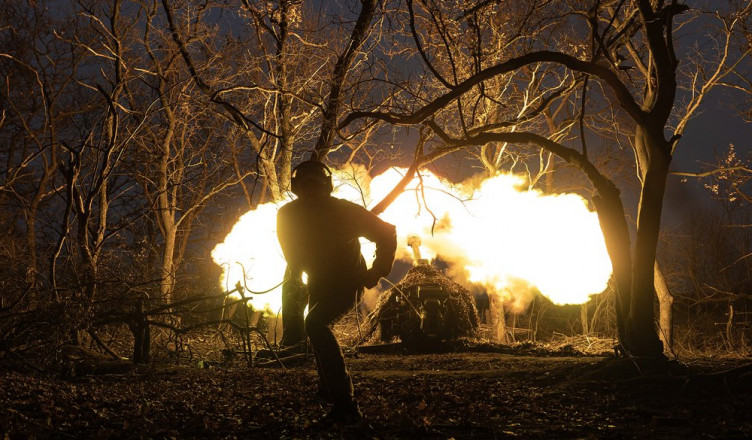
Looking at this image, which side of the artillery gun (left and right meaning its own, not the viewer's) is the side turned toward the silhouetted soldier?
back

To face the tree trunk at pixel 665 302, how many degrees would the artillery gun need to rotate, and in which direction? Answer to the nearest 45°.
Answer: approximately 90° to its right

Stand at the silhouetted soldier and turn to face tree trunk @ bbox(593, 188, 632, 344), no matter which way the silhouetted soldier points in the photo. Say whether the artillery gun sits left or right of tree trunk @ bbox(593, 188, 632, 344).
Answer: left

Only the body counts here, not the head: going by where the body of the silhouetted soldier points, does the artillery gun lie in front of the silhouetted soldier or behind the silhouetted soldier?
behind

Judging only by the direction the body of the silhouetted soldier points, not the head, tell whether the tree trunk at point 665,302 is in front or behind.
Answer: behind

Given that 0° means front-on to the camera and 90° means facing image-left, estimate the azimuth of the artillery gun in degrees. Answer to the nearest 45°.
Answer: approximately 180°

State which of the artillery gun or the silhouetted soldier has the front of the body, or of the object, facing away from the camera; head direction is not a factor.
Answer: the artillery gun

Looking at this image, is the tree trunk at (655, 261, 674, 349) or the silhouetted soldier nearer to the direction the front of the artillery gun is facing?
the tree trunk

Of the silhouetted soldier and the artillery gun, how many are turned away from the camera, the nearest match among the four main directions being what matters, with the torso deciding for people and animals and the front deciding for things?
1

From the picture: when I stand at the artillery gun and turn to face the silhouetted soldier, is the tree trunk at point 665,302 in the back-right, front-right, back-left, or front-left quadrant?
back-left

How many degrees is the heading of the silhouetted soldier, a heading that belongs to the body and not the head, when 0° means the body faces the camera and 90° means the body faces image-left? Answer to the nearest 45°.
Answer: approximately 45°
